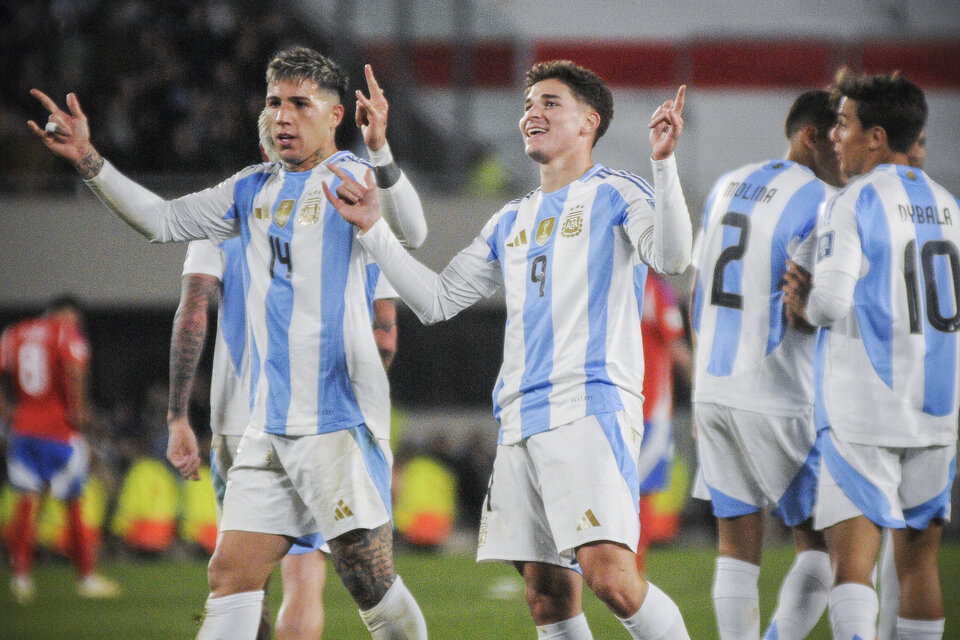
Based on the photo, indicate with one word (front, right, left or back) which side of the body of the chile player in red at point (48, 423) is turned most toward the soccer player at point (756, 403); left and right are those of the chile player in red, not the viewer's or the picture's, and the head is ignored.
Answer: right

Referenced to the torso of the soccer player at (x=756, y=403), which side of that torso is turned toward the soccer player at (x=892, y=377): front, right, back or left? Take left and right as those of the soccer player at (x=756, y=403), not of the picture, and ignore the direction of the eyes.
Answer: right

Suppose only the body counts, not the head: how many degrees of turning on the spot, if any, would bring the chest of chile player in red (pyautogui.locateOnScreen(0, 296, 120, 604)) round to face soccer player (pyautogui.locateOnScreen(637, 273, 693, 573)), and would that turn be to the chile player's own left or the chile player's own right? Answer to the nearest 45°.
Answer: approximately 90° to the chile player's own right

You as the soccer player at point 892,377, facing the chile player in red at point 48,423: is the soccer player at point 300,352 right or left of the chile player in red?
left

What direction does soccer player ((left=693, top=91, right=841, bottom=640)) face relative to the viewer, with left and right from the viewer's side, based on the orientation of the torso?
facing away from the viewer and to the right of the viewer

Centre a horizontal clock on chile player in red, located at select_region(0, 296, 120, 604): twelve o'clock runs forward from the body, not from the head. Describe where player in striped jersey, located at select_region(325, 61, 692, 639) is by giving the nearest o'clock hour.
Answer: The player in striped jersey is roughly at 4 o'clock from the chile player in red.

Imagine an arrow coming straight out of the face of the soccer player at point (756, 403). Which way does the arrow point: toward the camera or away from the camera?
away from the camera

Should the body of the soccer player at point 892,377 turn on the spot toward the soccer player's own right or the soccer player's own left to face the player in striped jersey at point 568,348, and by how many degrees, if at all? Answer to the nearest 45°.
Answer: approximately 90° to the soccer player's own left

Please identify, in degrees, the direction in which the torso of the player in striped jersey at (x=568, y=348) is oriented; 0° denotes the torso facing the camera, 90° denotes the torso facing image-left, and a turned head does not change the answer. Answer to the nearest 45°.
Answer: approximately 45°

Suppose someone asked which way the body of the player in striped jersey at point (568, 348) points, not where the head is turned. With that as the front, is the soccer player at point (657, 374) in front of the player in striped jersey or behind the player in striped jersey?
behind

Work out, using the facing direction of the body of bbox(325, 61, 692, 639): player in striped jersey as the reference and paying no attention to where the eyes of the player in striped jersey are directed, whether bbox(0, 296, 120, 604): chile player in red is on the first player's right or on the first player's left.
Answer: on the first player's right

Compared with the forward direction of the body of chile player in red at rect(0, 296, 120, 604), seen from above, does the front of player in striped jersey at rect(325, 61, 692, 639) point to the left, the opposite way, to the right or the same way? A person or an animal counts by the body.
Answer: the opposite way

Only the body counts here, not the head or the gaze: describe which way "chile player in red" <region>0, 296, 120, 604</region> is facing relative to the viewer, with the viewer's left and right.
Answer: facing away from the viewer and to the right of the viewer
